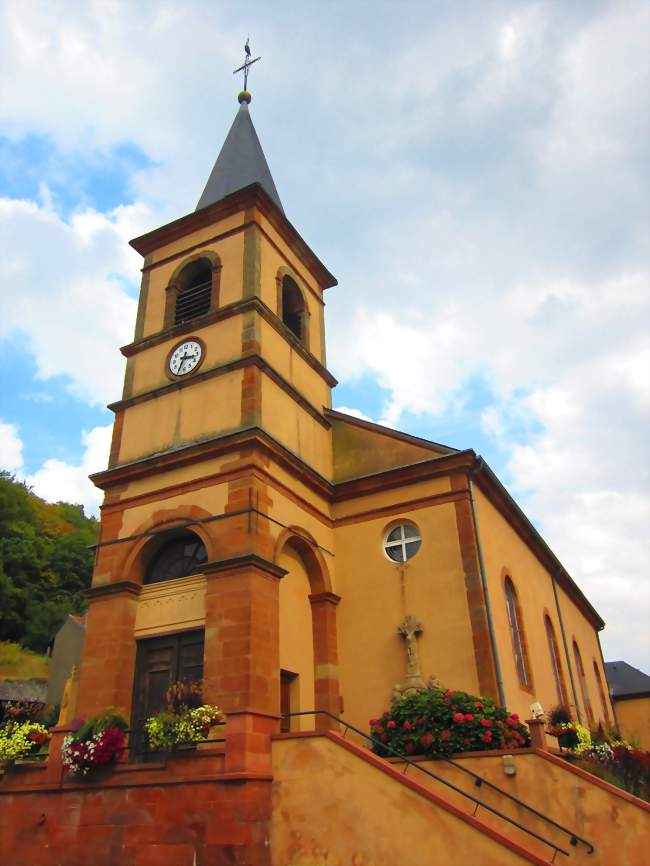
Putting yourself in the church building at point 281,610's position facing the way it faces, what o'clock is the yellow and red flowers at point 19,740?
The yellow and red flowers is roughly at 1 o'clock from the church building.

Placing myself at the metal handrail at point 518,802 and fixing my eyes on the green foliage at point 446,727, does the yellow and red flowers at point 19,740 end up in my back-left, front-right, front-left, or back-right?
front-left

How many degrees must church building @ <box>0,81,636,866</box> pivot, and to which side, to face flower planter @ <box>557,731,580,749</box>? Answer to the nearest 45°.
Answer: approximately 135° to its left

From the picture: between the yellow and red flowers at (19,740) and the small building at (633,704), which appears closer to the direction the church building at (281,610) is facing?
the yellow and red flowers

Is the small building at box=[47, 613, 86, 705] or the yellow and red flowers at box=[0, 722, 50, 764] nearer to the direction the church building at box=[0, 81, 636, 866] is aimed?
the yellow and red flowers

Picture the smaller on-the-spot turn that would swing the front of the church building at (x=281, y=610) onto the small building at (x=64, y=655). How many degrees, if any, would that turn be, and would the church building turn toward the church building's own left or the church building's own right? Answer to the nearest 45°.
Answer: approximately 90° to the church building's own right

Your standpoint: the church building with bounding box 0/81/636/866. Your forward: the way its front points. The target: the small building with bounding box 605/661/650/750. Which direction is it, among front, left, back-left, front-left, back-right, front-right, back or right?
back

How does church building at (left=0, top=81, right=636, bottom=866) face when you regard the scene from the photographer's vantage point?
facing the viewer and to the left of the viewer
